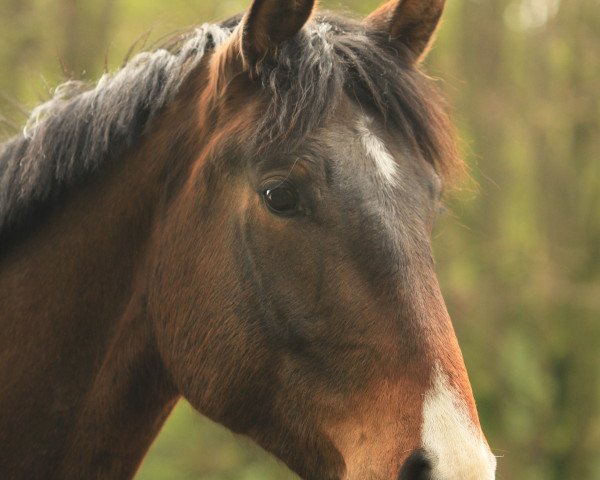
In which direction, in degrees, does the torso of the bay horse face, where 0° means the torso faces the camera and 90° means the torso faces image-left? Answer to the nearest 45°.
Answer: approximately 315°
